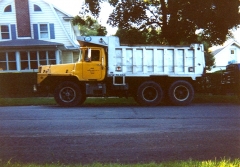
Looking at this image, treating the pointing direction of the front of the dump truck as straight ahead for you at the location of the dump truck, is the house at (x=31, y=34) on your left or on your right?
on your right

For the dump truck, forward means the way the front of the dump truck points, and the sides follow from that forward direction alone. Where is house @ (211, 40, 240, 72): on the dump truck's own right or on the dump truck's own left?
on the dump truck's own right

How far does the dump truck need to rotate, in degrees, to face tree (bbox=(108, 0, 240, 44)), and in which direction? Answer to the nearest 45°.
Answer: approximately 135° to its right

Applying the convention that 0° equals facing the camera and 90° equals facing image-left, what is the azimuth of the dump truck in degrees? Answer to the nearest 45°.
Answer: approximately 90°
